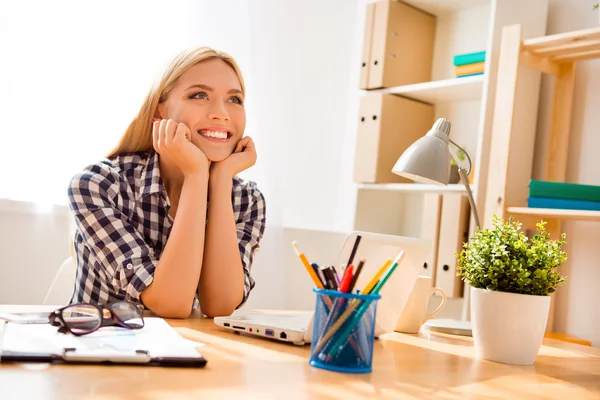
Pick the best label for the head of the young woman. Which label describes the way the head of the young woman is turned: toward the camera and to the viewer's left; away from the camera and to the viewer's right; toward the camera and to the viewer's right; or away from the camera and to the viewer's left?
toward the camera and to the viewer's right

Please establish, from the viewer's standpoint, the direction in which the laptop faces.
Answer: facing away from the viewer and to the left of the viewer

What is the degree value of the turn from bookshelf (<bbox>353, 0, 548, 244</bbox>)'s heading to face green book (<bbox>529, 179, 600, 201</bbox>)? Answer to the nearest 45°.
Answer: approximately 90° to its left

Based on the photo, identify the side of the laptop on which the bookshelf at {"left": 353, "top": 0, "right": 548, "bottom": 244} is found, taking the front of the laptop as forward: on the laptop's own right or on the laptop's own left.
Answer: on the laptop's own right

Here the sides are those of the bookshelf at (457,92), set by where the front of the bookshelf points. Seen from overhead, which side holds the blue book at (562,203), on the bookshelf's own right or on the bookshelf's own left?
on the bookshelf's own left
